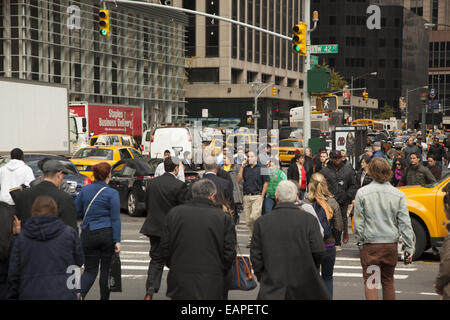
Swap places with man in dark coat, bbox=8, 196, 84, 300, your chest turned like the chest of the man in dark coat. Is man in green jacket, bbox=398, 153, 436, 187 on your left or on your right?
on your right

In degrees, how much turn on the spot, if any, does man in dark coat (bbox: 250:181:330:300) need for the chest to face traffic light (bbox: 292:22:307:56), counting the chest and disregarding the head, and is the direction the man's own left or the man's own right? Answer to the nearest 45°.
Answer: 0° — they already face it

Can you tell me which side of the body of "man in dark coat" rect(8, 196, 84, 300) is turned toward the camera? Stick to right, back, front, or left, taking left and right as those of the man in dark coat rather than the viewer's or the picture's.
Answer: back

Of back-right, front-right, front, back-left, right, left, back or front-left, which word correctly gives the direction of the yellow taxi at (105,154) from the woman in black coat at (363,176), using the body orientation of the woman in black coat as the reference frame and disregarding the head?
right

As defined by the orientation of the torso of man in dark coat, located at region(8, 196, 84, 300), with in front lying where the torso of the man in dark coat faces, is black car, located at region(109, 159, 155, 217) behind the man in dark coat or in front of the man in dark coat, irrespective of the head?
in front

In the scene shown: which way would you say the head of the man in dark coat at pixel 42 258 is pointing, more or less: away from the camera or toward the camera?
away from the camera

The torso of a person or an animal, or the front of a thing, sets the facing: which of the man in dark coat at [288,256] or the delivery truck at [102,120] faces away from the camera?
the man in dark coat

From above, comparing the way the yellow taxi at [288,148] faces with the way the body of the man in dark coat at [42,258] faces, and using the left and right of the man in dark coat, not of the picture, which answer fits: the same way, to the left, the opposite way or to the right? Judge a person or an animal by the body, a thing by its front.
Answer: to the left

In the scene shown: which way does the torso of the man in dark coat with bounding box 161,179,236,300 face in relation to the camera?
away from the camera

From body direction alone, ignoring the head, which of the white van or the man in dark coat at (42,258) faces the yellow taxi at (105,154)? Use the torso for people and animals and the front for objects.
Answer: the man in dark coat

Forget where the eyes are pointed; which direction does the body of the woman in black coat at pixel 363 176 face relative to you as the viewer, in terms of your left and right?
facing the viewer and to the left of the viewer

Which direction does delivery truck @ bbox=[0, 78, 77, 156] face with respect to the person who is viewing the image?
facing away from the viewer and to the right of the viewer
